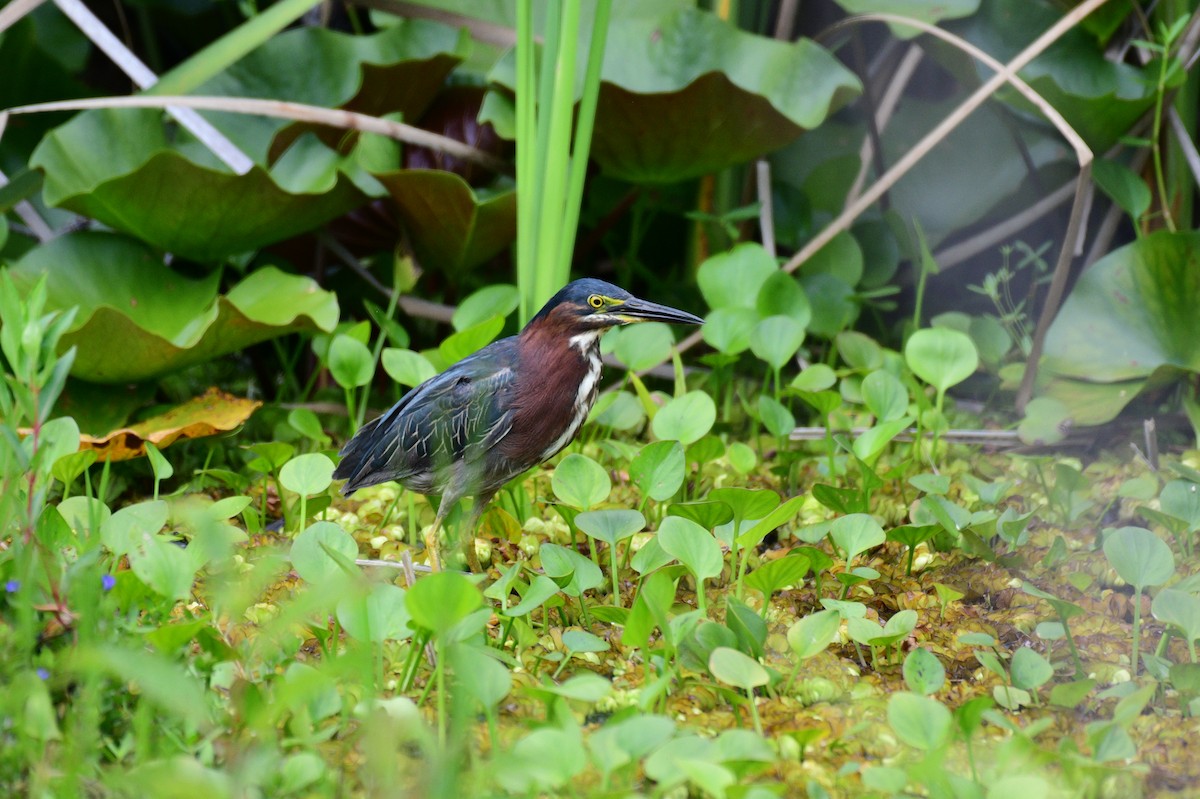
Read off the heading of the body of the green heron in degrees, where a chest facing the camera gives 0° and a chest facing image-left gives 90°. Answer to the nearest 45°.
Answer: approximately 270°

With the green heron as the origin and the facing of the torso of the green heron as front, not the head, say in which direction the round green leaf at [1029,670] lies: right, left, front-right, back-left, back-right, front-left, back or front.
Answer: front-right

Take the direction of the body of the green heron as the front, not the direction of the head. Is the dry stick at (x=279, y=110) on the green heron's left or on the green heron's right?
on the green heron's left

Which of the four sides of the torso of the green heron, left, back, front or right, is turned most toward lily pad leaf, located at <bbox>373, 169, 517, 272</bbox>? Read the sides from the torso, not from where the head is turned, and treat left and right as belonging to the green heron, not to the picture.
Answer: left

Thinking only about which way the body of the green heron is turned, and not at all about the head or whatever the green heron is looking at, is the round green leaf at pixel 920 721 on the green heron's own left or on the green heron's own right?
on the green heron's own right

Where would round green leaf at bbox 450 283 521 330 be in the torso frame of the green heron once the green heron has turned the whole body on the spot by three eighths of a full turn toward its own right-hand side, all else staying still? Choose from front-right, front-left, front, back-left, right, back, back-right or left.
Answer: back-right
